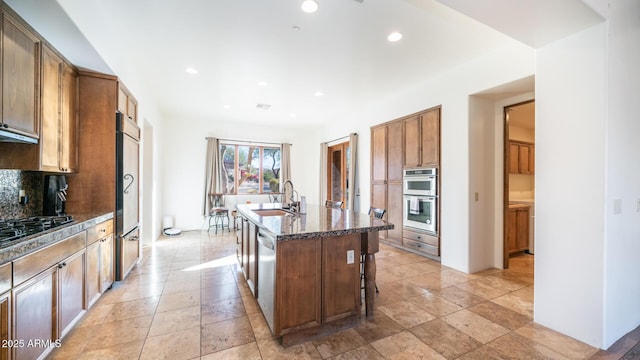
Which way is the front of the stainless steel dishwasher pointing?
to the viewer's left

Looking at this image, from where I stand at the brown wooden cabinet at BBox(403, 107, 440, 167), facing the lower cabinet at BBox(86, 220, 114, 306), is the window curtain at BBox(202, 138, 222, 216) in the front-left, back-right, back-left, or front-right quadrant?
front-right

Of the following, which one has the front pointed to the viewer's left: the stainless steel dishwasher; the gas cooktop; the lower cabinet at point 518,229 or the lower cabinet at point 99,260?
the stainless steel dishwasher

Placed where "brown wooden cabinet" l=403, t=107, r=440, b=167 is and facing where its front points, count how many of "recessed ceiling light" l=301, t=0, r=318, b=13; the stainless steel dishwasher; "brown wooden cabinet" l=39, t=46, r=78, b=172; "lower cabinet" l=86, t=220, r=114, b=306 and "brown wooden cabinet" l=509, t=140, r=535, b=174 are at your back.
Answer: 1

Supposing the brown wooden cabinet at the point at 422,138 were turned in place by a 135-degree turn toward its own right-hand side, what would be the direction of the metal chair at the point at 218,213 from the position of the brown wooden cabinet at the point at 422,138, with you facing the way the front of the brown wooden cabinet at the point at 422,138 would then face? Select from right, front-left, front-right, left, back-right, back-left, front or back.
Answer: left

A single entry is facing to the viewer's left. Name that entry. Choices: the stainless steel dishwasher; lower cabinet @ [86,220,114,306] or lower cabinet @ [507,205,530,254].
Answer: the stainless steel dishwasher

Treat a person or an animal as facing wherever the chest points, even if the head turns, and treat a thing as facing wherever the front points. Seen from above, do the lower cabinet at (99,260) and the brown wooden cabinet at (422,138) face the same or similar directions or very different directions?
very different directions

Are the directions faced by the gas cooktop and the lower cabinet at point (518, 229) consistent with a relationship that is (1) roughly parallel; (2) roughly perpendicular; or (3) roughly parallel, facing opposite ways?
roughly perpendicular

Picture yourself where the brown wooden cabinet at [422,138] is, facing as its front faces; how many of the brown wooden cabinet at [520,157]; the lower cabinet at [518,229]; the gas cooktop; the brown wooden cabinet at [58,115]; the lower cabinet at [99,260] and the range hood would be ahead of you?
4

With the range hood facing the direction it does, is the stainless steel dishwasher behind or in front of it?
in front

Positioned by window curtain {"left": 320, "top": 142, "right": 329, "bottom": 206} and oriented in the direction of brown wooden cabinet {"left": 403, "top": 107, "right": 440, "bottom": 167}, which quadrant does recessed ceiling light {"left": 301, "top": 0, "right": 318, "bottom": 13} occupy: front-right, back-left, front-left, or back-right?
front-right

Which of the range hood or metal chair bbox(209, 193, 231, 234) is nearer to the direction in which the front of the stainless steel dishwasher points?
the range hood

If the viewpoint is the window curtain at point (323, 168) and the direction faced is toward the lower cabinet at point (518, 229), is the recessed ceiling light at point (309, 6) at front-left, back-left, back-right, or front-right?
front-right

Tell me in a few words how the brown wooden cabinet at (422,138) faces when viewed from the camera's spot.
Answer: facing the viewer and to the left of the viewer

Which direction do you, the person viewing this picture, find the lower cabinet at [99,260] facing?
facing the viewer and to the right of the viewer

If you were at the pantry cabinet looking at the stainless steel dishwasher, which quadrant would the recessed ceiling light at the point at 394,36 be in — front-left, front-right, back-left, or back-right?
front-left

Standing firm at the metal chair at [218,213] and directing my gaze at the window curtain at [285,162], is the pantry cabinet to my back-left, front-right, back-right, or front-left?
front-right
